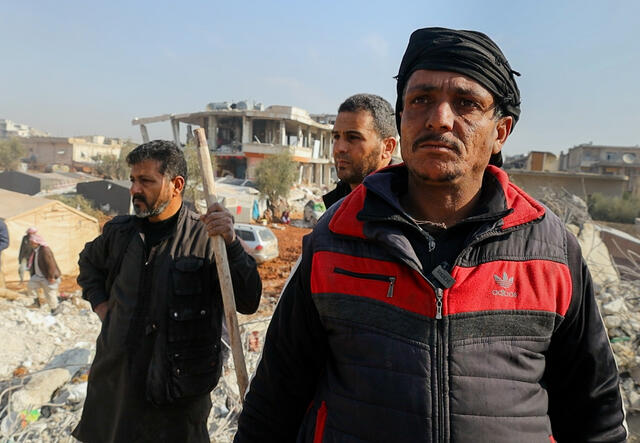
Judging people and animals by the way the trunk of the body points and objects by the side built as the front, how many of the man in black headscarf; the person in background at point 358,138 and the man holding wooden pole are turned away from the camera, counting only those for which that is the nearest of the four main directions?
0

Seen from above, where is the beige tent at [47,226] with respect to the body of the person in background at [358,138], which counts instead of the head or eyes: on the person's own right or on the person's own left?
on the person's own right

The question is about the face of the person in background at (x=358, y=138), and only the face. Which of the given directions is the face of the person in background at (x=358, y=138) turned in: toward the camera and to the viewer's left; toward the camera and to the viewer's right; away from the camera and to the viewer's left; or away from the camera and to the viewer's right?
toward the camera and to the viewer's left

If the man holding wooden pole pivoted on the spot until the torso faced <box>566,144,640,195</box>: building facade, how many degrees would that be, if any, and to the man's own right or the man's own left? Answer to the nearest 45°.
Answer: approximately 180°

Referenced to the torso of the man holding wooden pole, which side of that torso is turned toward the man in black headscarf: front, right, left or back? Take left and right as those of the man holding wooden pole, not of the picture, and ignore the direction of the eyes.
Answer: left

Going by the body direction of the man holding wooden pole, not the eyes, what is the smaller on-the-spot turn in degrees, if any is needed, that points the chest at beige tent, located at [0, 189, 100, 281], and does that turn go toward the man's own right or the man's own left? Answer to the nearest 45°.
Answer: approximately 135° to the man's own right

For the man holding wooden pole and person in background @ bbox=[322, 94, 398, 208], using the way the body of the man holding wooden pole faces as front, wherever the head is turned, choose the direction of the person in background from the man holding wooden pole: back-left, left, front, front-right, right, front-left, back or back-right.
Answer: back-left

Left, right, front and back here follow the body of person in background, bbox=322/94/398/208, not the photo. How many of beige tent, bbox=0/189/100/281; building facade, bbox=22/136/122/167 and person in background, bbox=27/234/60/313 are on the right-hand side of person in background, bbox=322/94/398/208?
3

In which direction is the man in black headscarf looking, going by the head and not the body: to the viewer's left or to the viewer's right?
to the viewer's left

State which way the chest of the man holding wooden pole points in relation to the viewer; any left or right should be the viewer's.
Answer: facing the viewer and to the left of the viewer

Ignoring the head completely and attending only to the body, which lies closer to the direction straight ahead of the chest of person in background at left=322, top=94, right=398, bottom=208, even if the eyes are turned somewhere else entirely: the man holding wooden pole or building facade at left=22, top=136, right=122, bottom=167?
the man holding wooden pole

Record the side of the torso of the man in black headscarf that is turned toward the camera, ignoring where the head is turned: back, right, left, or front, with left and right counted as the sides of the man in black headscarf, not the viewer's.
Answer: front

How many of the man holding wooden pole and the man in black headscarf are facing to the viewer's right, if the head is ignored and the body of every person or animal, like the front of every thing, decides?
0
